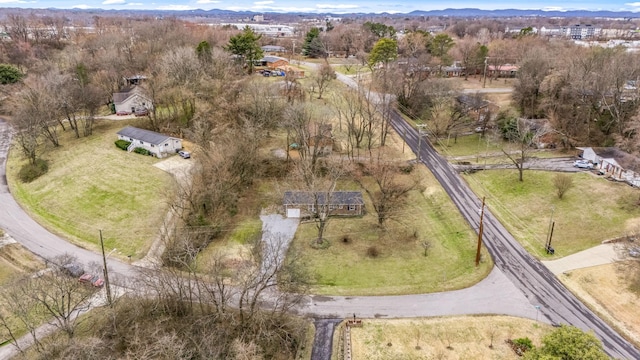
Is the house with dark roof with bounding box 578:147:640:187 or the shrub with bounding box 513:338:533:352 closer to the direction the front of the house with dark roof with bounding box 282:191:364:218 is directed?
the shrub

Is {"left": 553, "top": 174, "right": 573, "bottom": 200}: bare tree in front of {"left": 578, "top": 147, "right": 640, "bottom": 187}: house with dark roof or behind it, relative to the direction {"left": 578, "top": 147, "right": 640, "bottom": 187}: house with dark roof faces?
in front

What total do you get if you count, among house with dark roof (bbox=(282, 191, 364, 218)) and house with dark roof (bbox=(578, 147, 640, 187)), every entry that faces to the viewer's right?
0

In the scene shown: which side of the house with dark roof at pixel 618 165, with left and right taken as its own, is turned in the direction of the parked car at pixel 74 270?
front

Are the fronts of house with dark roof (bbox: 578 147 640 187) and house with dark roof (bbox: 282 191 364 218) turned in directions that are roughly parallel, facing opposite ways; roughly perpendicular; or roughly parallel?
roughly perpendicular

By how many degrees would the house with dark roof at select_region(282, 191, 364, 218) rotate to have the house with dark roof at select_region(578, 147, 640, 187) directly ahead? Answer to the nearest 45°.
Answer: approximately 90° to its left

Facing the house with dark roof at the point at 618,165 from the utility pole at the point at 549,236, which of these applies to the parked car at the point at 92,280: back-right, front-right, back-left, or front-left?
back-left

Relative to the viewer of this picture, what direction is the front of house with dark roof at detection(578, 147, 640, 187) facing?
facing the viewer and to the left of the viewer

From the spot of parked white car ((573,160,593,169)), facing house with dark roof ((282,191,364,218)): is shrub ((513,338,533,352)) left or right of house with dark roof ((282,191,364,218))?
left

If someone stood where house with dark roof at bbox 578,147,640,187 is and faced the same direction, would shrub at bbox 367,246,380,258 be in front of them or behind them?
in front

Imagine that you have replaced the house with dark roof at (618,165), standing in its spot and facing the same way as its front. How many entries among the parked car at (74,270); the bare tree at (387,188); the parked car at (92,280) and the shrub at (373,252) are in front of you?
4

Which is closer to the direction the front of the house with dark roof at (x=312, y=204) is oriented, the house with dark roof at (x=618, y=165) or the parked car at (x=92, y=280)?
the parked car

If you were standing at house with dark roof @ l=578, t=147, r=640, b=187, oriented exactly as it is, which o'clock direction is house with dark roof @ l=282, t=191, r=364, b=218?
house with dark roof @ l=282, t=191, r=364, b=218 is roughly at 12 o'clock from house with dark roof @ l=578, t=147, r=640, b=187.

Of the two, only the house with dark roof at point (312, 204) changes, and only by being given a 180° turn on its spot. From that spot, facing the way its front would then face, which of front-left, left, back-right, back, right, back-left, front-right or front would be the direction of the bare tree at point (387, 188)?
right

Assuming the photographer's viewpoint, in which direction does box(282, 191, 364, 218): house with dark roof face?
facing the viewer
